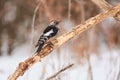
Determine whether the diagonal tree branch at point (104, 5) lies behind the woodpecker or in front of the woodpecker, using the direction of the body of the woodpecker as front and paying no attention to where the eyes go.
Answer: in front

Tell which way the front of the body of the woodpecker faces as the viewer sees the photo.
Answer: to the viewer's right
